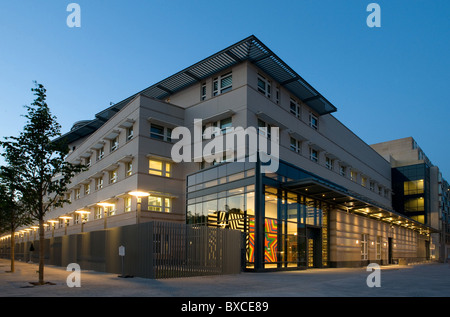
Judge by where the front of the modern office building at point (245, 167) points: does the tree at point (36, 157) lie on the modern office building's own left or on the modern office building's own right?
on the modern office building's own right

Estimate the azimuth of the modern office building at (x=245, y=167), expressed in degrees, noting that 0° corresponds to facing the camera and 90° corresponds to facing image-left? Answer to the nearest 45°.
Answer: approximately 315°
